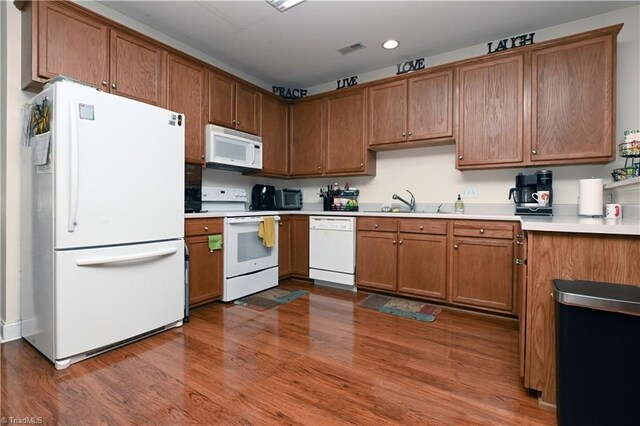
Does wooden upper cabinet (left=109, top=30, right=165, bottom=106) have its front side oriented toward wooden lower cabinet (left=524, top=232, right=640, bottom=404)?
yes

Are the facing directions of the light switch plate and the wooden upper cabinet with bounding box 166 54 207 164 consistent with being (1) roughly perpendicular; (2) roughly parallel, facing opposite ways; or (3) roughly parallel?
roughly perpendicular

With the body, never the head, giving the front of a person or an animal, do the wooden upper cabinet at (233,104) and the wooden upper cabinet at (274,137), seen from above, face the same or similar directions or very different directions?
same or similar directions

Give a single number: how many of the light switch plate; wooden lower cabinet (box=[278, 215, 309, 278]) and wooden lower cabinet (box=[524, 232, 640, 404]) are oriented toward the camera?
2

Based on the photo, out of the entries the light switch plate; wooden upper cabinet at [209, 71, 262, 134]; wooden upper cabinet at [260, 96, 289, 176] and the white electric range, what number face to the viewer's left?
0

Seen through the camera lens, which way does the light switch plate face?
facing the viewer

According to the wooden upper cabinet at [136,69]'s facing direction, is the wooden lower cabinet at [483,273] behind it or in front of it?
in front

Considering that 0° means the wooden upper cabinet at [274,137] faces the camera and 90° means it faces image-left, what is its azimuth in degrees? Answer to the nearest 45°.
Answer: approximately 315°

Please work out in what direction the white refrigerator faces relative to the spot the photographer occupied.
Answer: facing the viewer and to the right of the viewer

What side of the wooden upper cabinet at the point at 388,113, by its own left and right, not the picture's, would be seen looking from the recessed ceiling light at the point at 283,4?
front
